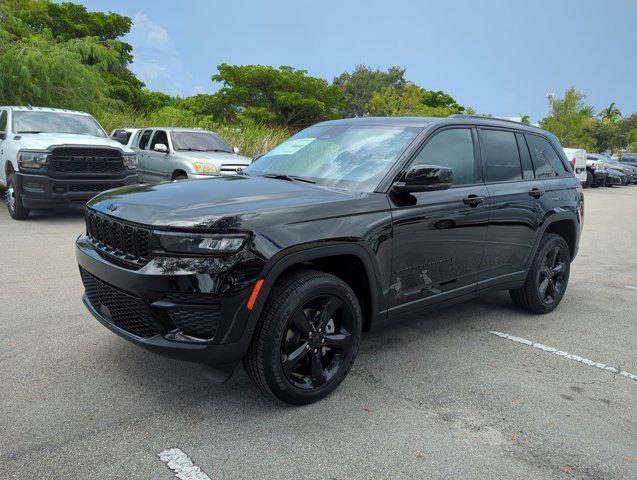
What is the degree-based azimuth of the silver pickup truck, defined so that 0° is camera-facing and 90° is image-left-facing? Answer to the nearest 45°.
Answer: approximately 315°

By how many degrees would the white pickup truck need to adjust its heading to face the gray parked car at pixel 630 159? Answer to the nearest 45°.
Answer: approximately 90° to its left

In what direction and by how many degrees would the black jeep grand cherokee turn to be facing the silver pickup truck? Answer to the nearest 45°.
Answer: approximately 135° to its right

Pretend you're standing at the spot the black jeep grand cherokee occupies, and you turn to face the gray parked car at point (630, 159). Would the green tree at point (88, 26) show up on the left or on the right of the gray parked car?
left

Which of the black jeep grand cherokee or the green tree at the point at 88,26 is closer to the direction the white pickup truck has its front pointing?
the black jeep grand cherokee

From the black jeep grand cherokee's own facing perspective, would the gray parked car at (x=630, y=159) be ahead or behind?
behind

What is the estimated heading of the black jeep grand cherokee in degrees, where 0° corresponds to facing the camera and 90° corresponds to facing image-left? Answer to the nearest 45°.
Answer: approximately 45°

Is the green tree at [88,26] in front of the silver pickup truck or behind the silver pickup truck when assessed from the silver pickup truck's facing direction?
behind

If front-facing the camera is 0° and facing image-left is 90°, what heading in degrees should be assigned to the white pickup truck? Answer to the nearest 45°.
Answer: approximately 315°

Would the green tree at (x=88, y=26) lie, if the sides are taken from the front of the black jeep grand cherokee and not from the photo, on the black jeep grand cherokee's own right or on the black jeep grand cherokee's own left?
on the black jeep grand cherokee's own right
